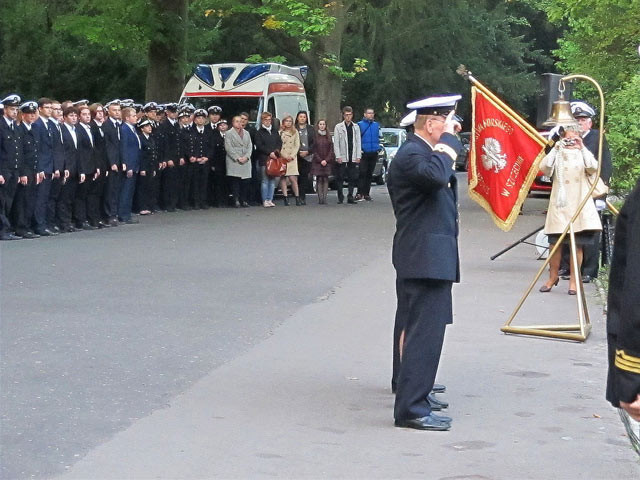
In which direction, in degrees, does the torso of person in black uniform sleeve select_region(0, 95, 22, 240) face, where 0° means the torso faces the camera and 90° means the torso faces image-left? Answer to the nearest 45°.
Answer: approximately 315°

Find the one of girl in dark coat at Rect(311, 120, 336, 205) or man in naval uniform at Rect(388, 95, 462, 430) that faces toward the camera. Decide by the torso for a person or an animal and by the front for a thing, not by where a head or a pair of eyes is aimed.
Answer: the girl in dark coat

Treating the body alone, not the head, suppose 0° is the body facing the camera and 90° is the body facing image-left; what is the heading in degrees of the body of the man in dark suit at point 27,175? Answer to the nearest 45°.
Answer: approximately 315°

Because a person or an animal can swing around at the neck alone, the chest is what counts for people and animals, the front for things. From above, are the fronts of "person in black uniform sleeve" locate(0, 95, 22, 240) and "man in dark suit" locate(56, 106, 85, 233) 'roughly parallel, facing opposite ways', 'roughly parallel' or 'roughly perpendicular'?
roughly parallel

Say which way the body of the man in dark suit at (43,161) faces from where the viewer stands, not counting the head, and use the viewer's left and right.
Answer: facing the viewer and to the right of the viewer

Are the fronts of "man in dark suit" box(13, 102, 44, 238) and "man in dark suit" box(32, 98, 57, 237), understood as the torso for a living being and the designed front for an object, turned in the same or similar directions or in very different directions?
same or similar directions

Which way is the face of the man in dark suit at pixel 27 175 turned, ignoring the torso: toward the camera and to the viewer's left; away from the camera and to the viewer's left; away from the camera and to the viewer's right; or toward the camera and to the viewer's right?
toward the camera and to the viewer's right

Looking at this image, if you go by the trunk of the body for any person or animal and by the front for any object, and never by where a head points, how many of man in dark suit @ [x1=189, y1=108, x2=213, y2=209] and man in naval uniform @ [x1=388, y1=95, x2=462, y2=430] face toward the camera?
1

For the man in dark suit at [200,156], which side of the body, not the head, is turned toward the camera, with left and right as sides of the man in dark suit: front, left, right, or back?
front

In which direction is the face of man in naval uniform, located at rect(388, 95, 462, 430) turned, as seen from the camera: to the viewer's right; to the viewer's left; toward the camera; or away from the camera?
to the viewer's right

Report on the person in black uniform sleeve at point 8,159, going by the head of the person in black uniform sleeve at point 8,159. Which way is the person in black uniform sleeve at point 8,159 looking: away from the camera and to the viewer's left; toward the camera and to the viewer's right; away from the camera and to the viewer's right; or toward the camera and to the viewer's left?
toward the camera and to the viewer's right

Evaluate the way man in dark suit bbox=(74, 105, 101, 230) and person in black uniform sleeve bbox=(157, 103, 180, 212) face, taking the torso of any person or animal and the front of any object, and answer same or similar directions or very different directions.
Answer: same or similar directions

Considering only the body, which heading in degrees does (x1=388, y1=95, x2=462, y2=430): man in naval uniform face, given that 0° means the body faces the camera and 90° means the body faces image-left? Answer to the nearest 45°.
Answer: approximately 270°
